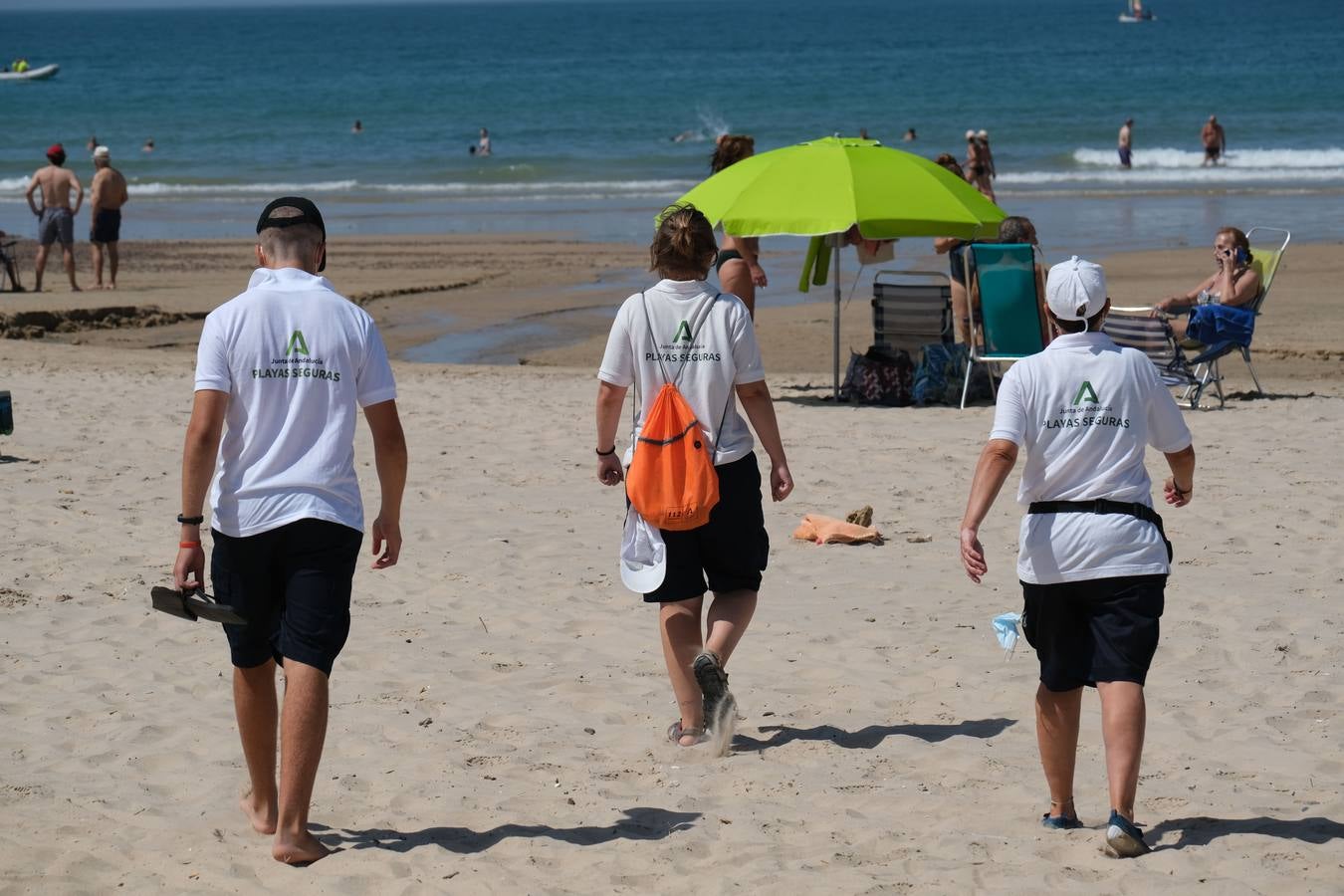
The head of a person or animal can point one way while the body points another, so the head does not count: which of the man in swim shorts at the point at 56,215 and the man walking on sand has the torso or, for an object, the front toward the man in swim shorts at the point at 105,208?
the man walking on sand

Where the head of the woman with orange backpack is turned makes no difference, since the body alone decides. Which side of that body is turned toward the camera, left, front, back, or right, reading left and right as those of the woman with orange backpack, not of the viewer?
back

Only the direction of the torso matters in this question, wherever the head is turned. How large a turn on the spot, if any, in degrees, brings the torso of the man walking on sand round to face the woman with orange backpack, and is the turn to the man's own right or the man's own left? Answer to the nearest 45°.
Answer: approximately 45° to the man's own right

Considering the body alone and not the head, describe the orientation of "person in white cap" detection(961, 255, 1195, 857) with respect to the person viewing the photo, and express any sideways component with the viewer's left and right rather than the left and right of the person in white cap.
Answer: facing away from the viewer

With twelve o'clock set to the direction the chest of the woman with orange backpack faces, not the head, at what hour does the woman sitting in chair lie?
The woman sitting in chair is roughly at 1 o'clock from the woman with orange backpack.

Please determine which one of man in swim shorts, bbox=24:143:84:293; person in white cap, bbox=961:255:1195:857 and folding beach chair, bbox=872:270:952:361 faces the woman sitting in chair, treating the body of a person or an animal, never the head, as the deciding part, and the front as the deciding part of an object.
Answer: the person in white cap

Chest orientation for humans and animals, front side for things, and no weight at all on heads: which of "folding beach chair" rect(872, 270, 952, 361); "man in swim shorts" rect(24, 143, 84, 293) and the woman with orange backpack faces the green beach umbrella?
the woman with orange backpack

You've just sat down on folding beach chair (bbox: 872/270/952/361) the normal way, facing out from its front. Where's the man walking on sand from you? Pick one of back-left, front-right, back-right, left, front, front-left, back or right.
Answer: back

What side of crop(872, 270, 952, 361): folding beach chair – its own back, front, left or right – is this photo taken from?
back

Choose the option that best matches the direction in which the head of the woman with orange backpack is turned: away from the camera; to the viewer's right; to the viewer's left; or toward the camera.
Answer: away from the camera

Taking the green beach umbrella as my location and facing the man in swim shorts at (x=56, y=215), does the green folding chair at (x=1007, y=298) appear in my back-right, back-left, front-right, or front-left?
back-right
